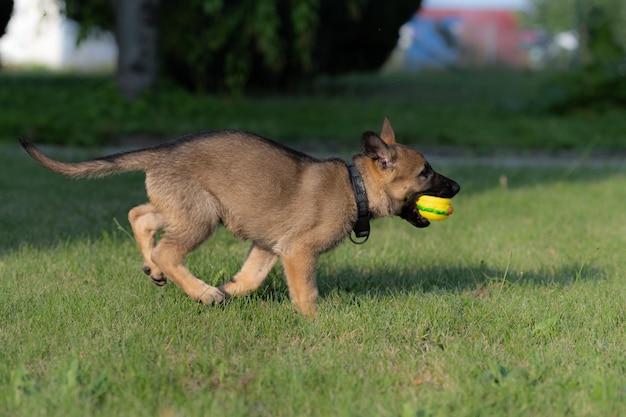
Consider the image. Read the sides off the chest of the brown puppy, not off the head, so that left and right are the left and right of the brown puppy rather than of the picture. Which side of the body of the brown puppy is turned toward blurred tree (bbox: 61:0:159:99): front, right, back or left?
left

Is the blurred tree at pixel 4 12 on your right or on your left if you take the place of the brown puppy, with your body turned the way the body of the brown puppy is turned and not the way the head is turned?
on your left

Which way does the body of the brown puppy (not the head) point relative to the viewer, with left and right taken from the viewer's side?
facing to the right of the viewer

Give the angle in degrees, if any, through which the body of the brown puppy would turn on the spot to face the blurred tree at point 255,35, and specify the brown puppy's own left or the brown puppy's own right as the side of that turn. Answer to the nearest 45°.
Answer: approximately 90° to the brown puppy's own left
